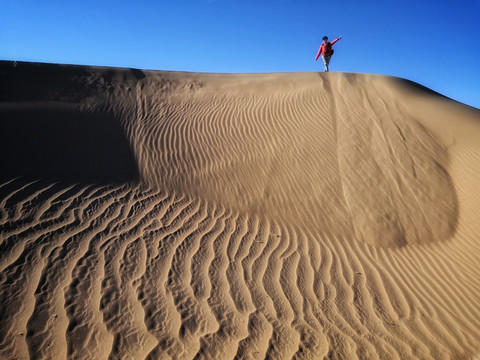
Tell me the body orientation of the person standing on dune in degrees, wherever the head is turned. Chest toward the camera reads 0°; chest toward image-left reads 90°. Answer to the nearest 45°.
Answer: approximately 0°
